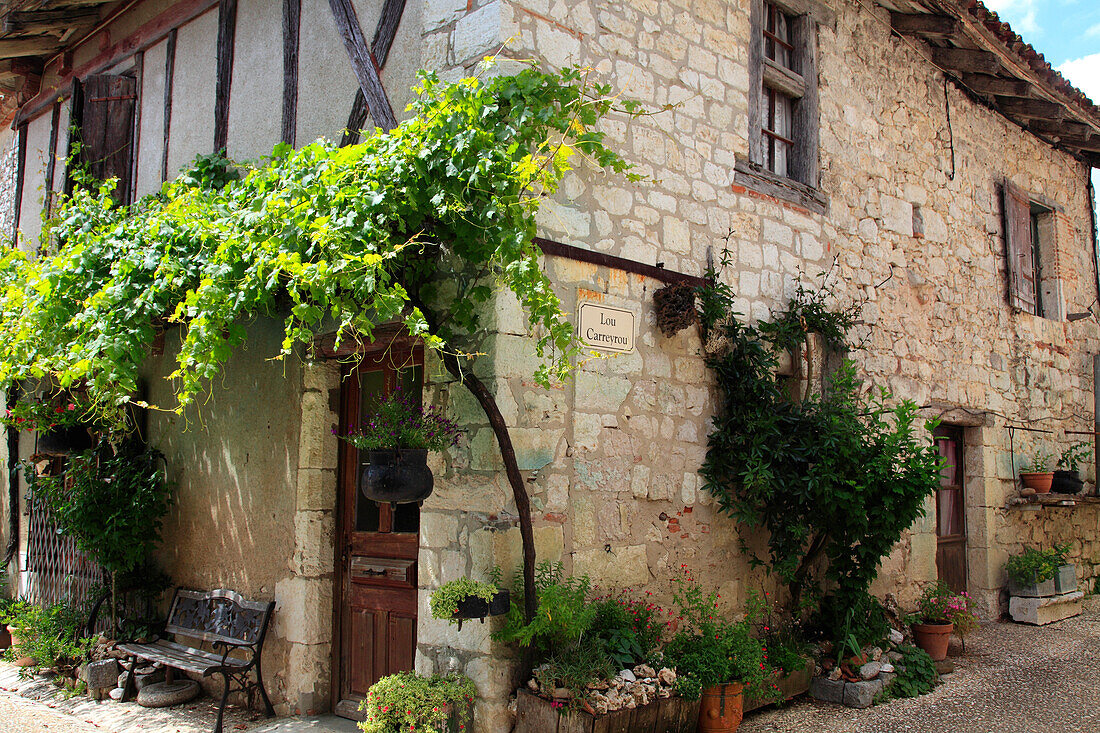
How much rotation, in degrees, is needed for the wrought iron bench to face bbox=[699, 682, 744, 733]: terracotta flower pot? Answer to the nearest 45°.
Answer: approximately 90° to its left

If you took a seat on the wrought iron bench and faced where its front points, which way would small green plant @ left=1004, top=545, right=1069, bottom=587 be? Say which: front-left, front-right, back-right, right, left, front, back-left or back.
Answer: back-left

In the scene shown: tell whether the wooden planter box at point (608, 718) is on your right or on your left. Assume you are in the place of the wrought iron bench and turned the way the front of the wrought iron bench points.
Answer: on your left

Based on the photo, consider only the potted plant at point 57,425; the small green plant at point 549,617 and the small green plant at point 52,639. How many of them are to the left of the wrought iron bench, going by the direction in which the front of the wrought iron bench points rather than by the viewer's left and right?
1

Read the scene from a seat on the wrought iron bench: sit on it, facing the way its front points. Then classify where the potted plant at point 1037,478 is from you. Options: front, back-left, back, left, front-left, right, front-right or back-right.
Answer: back-left

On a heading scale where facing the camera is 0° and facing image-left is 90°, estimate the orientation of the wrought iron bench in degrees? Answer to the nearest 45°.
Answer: approximately 45°

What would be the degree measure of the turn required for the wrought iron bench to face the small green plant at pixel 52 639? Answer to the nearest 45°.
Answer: approximately 90° to its right

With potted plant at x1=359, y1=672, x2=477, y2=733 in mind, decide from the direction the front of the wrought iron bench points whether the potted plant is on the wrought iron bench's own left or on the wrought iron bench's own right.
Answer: on the wrought iron bench's own left

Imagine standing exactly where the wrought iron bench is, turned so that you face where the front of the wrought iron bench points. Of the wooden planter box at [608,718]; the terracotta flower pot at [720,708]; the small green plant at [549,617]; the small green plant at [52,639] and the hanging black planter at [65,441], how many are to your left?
3

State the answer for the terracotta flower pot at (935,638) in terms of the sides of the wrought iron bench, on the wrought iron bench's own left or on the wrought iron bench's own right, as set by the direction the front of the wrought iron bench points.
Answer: on the wrought iron bench's own left

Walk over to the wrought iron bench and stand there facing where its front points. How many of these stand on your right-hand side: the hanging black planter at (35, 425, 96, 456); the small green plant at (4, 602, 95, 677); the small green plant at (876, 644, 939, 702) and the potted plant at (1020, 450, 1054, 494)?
2

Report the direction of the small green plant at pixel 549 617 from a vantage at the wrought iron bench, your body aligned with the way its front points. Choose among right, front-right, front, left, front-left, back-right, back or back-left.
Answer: left
